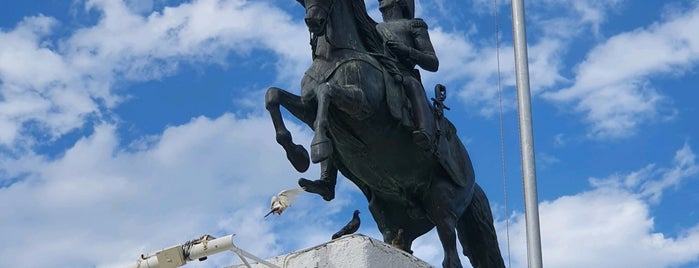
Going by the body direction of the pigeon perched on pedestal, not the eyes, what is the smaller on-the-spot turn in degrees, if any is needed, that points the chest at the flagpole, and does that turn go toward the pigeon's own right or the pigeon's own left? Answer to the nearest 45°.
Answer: approximately 45° to the pigeon's own left

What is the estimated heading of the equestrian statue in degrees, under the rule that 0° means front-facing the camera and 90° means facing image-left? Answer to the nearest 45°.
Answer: approximately 45°

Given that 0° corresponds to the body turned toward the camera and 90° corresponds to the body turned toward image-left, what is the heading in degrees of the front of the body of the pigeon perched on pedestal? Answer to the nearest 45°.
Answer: approximately 270°

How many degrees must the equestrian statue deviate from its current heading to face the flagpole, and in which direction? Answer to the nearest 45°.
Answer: approximately 180°

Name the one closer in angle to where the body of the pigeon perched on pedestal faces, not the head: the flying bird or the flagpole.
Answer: the flagpole

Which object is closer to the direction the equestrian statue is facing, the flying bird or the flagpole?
the flying bird
